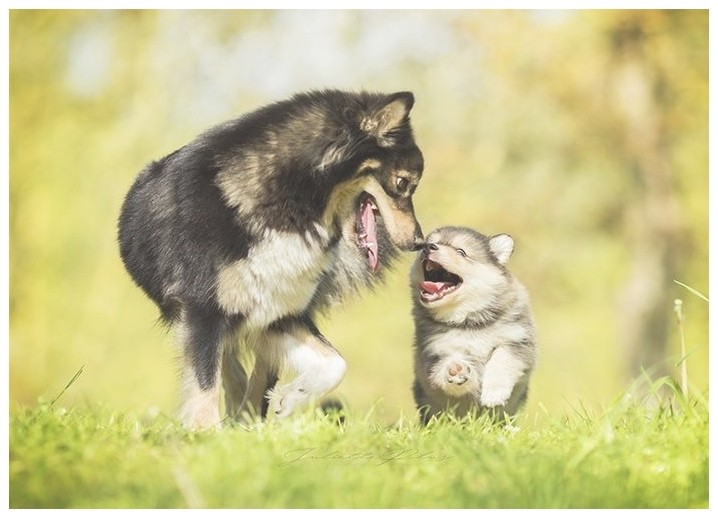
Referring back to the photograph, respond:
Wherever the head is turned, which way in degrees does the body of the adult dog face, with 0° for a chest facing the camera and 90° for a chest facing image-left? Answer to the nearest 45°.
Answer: approximately 315°

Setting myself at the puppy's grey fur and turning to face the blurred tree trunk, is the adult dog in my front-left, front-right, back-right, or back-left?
back-left

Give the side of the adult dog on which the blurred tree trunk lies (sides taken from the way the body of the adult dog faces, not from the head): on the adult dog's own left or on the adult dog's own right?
on the adult dog's own left

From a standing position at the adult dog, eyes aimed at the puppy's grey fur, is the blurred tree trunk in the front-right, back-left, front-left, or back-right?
front-left
